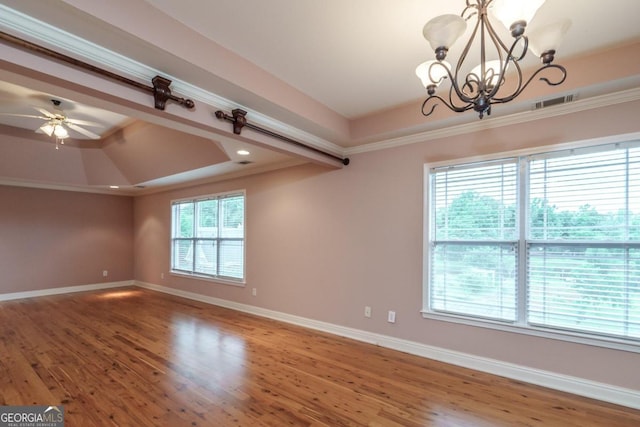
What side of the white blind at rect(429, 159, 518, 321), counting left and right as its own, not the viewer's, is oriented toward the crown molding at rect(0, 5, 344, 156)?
front

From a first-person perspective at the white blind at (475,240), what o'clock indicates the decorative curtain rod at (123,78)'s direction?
The decorative curtain rod is roughly at 12 o'clock from the white blind.

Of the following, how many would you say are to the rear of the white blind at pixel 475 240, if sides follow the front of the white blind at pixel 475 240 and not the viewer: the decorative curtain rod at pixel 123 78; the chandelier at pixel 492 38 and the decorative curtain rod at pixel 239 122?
0

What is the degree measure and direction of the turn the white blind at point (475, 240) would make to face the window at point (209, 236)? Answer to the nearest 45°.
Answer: approximately 45° to its right

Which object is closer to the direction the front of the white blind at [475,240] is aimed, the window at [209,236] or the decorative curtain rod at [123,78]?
the decorative curtain rod

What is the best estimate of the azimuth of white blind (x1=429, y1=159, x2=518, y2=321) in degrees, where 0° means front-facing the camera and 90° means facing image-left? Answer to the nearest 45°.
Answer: approximately 45°

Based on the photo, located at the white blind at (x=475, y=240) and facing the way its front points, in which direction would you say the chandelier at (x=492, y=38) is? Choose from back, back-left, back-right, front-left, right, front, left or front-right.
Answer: front-left
